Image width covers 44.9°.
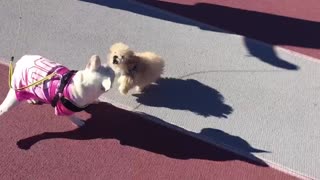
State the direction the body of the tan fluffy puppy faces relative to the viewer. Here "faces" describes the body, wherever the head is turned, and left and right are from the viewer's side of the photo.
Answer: facing the viewer and to the left of the viewer

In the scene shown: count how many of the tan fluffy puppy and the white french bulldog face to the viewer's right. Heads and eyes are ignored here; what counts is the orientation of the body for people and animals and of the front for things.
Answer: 1

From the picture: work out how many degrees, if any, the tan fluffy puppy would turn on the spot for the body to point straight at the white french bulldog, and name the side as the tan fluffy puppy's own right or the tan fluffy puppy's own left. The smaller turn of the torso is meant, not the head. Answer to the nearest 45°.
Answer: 0° — it already faces it

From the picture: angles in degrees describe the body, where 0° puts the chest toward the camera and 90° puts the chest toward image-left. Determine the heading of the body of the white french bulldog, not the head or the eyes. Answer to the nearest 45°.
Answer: approximately 270°
